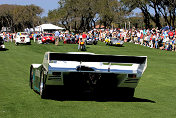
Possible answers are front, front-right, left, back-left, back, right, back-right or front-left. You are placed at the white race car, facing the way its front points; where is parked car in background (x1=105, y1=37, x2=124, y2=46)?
front-right

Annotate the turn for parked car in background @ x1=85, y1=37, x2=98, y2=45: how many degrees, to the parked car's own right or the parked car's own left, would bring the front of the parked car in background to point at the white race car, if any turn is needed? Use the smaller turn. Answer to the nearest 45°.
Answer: approximately 45° to the parked car's own left

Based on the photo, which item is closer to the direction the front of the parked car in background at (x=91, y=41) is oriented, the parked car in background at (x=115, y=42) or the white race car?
the white race car

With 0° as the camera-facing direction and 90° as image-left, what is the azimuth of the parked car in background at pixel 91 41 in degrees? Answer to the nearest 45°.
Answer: approximately 45°

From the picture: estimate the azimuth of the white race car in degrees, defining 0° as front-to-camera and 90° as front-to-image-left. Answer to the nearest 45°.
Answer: approximately 135°

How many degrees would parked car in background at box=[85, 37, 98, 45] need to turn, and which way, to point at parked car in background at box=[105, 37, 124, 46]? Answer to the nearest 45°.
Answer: approximately 135° to its left
